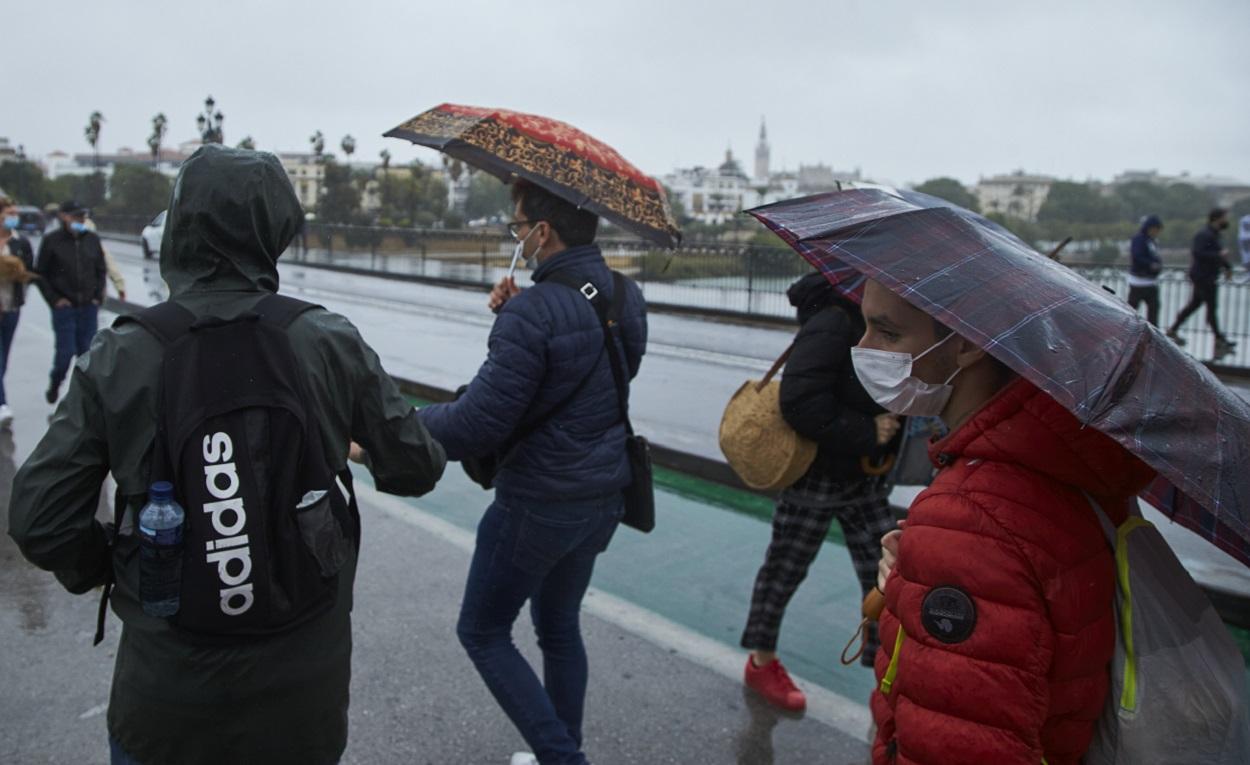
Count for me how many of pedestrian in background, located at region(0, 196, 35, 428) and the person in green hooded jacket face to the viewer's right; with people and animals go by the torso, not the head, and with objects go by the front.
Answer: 0

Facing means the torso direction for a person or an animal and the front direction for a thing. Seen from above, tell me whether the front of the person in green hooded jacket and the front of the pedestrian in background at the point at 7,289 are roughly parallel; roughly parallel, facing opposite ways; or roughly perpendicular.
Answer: roughly parallel, facing opposite ways

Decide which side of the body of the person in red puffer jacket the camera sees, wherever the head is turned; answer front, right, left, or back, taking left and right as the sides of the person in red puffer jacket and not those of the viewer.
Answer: left

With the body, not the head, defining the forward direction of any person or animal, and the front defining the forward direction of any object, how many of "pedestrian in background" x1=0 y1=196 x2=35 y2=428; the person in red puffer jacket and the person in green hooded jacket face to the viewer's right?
0

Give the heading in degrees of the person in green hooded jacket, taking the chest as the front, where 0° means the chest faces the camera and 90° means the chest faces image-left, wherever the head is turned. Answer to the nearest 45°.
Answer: approximately 180°

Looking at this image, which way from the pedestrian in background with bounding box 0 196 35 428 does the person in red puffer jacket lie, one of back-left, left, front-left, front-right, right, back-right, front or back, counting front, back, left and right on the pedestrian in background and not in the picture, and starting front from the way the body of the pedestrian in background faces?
front

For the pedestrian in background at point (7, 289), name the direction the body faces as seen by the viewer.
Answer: toward the camera

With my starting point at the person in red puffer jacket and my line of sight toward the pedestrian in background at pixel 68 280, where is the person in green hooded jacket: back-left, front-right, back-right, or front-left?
front-left

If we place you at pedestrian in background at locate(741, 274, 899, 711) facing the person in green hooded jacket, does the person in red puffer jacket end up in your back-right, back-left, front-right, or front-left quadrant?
front-left

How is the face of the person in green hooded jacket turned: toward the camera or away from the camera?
away from the camera

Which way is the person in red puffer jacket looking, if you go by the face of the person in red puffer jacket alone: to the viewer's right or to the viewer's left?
to the viewer's left

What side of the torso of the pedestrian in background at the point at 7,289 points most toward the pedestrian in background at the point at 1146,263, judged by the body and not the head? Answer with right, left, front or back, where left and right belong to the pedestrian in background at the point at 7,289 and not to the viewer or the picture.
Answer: left

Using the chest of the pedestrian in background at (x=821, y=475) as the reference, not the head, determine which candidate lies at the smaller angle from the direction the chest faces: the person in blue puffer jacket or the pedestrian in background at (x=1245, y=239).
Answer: the pedestrian in background

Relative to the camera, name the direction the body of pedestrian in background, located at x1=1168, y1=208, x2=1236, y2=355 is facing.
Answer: to the viewer's right

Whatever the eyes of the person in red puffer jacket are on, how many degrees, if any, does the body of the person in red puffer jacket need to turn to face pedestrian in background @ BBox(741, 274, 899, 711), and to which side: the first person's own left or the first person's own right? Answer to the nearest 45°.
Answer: approximately 90° to the first person's own right

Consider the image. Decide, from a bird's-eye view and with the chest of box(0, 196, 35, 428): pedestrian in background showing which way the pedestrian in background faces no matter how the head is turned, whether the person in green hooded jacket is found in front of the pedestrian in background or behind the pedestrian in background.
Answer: in front

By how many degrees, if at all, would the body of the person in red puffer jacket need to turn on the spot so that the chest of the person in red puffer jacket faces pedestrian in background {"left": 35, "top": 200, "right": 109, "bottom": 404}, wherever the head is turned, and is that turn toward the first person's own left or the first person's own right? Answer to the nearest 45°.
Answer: approximately 45° to the first person's own right

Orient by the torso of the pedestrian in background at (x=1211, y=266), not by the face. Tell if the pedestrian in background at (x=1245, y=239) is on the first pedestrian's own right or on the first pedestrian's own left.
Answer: on the first pedestrian's own left
